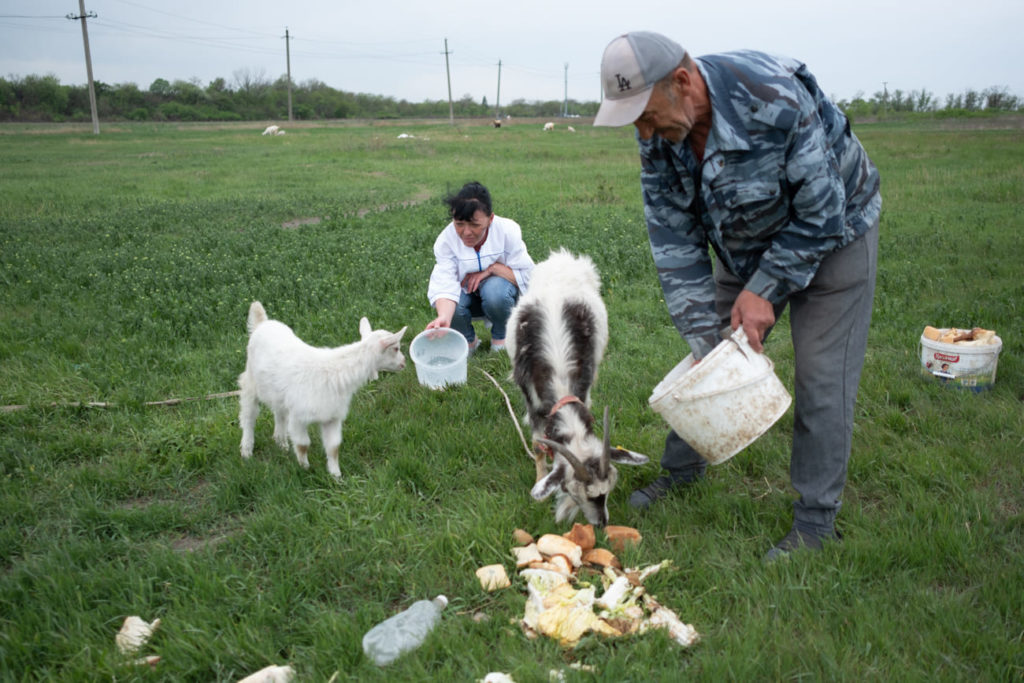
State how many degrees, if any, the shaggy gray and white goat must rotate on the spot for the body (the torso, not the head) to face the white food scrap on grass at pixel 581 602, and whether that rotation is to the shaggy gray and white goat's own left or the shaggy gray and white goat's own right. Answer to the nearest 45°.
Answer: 0° — it already faces it

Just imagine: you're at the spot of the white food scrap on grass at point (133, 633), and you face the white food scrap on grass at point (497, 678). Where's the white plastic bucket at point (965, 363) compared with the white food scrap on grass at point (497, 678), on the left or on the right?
left

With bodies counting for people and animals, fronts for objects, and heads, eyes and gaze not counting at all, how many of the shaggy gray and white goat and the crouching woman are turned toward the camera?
2

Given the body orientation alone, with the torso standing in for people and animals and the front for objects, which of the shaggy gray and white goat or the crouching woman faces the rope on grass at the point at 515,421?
the crouching woman

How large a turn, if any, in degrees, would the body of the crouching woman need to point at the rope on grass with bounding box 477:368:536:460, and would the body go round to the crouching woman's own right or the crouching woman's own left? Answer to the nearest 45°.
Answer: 0° — they already face it

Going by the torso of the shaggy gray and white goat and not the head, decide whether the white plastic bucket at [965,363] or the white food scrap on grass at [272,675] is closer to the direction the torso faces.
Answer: the white food scrap on grass

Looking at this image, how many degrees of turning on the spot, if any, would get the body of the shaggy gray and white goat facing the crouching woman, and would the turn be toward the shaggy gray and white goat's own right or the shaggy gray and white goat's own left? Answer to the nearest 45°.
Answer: approximately 180°

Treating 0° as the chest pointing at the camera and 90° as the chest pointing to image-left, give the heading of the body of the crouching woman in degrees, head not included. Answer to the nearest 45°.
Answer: approximately 0°

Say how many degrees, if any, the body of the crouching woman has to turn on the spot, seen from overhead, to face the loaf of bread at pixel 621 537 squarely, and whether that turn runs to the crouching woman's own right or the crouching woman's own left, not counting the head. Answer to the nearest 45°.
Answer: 0° — they already face it
